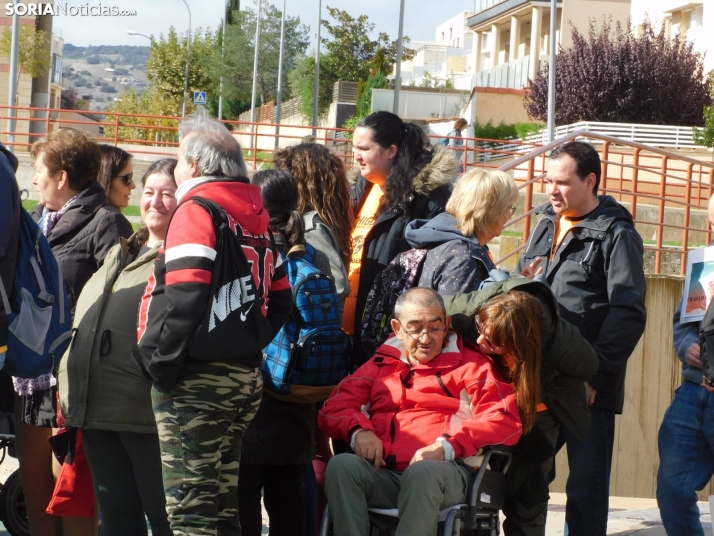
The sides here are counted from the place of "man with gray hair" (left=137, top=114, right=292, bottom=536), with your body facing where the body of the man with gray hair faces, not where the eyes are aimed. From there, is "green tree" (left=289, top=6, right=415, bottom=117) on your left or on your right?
on your right

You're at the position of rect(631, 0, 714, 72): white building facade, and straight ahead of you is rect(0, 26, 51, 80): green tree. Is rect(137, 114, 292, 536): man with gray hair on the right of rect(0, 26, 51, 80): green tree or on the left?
left

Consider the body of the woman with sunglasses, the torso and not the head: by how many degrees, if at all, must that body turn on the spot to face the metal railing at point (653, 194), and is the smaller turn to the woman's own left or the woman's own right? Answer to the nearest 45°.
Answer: approximately 45° to the woman's own left

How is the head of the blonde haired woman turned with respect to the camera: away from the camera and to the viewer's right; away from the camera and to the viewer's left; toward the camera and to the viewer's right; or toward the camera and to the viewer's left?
away from the camera and to the viewer's right

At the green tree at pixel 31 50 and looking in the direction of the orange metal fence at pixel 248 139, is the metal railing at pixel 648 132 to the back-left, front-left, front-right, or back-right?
front-left

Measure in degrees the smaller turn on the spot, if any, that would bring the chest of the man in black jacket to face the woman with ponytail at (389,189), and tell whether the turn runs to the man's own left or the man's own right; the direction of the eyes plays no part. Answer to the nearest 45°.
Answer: approximately 45° to the man's own right

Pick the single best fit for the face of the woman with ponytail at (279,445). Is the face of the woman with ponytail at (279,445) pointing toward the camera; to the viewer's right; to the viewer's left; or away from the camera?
away from the camera

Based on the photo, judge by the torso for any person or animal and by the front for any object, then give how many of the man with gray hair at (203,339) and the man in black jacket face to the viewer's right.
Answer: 0

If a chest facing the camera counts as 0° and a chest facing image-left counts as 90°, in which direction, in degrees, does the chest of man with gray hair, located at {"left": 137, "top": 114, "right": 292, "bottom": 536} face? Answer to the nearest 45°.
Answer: approximately 135°
